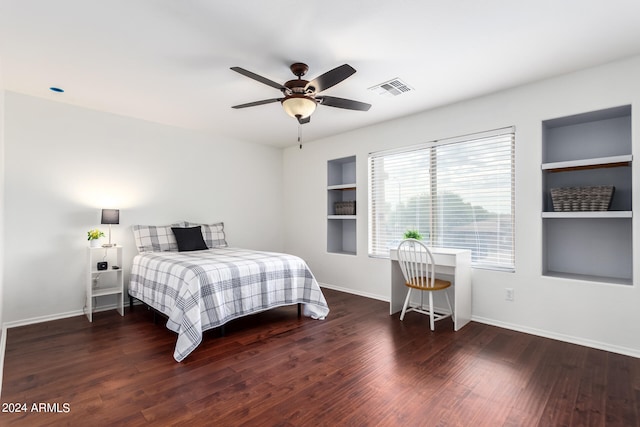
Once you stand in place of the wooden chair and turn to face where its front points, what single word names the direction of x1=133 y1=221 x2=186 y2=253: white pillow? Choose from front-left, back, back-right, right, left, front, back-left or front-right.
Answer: back-left

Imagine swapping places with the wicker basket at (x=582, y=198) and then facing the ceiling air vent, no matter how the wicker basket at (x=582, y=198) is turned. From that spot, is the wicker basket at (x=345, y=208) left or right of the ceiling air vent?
right

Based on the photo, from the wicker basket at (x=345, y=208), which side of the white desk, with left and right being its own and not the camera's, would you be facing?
right

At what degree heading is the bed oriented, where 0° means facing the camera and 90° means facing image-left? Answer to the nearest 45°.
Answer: approximately 315°

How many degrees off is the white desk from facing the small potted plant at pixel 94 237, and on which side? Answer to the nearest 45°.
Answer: approximately 45° to its right

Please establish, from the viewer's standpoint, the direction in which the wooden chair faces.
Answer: facing away from the viewer and to the right of the viewer

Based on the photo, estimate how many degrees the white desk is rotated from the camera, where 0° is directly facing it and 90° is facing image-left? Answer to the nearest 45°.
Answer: approximately 45°

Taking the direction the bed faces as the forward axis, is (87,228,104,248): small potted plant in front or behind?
behind

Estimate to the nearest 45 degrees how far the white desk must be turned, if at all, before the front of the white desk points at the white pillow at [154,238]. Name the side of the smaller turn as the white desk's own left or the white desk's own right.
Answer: approximately 45° to the white desk's own right
